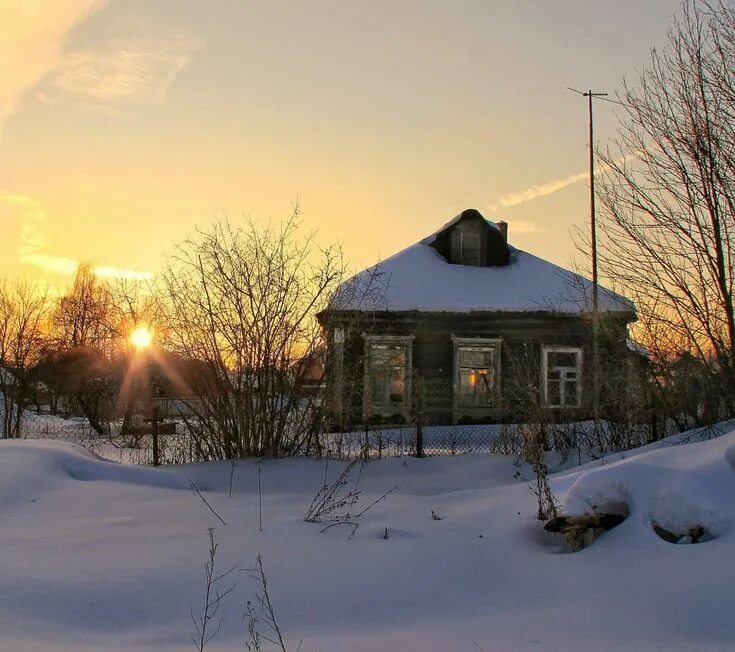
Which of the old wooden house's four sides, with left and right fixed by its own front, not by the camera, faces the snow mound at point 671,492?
front

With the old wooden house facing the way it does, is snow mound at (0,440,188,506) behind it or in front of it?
in front

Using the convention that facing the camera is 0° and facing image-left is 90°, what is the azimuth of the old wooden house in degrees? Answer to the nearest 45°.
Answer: approximately 0°
